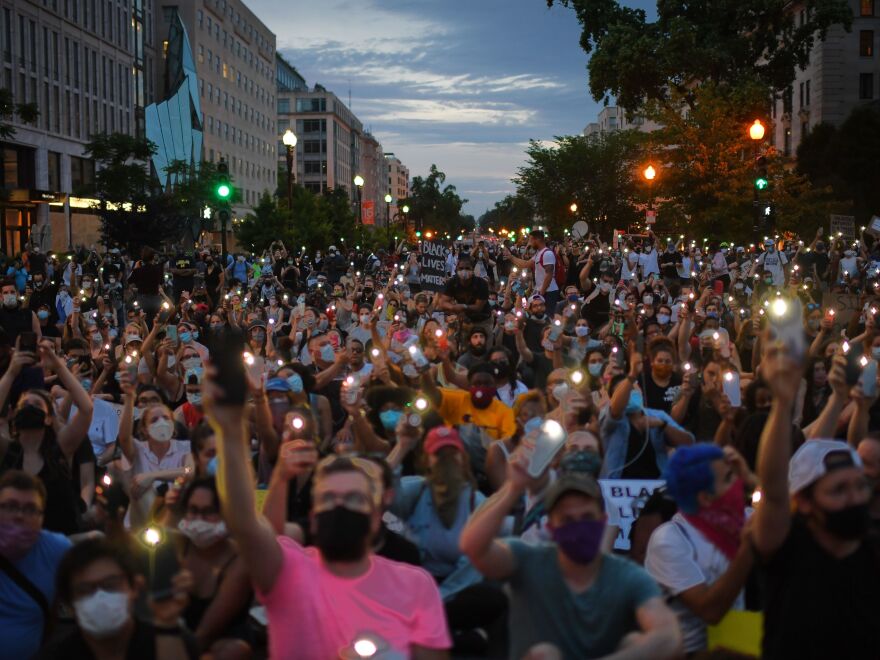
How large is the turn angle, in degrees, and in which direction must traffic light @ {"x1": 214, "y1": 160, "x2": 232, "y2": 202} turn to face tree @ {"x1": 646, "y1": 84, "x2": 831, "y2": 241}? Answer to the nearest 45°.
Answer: approximately 135° to its left

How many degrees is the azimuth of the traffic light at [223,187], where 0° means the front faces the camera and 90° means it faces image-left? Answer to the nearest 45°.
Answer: approximately 0°
